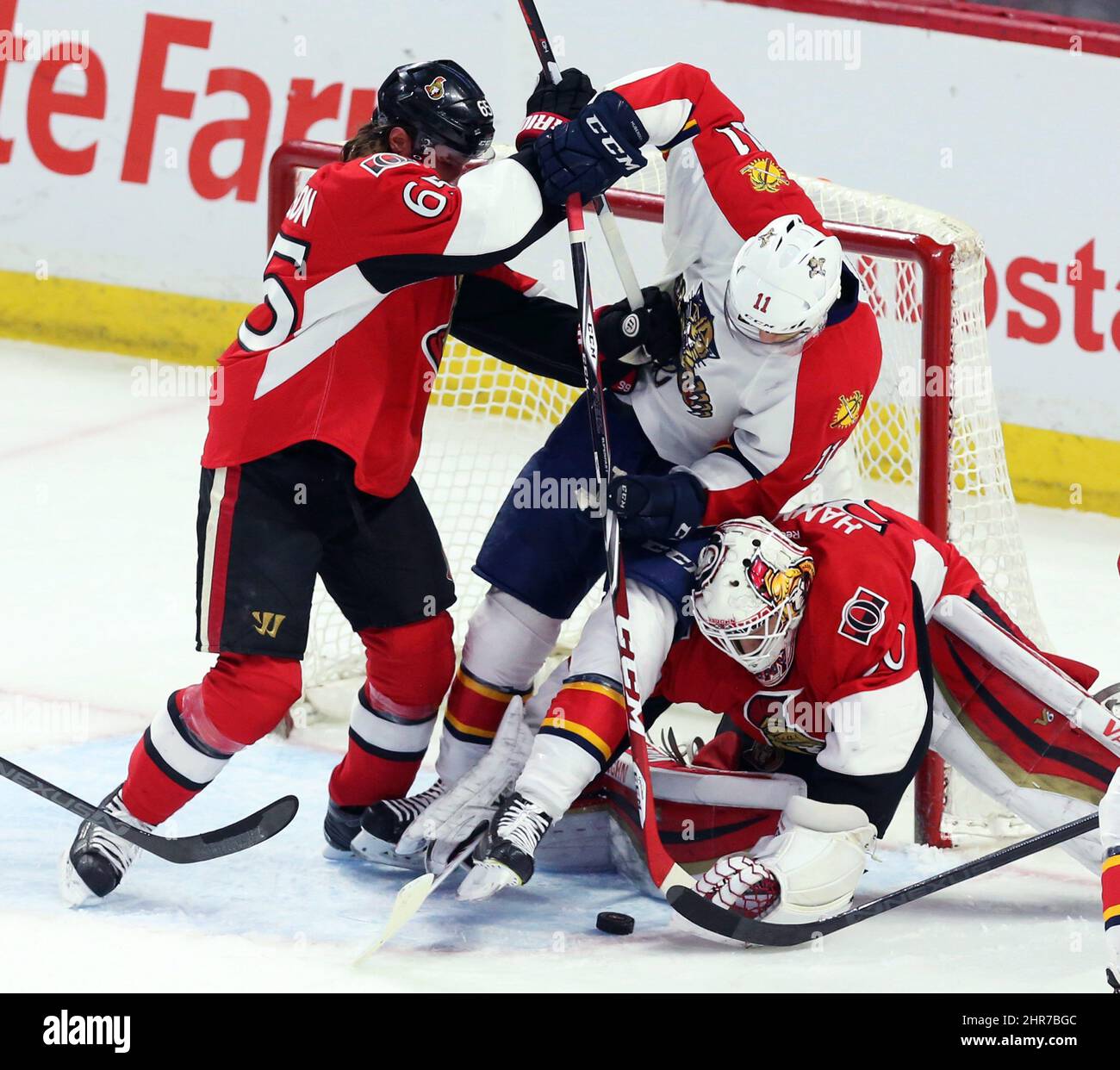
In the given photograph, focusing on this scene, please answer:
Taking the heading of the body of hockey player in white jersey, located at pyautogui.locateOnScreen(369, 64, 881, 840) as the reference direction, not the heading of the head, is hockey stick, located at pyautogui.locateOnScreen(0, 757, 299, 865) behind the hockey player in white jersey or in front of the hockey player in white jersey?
in front

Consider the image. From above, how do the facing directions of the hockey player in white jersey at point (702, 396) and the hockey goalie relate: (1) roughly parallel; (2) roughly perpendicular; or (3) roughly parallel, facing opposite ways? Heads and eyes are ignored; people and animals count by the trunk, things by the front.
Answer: roughly parallel

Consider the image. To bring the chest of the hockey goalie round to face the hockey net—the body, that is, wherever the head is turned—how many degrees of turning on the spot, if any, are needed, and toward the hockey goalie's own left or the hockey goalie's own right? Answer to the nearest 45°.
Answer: approximately 135° to the hockey goalie's own right

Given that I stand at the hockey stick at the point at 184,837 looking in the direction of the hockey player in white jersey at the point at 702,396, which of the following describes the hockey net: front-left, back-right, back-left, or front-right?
front-left

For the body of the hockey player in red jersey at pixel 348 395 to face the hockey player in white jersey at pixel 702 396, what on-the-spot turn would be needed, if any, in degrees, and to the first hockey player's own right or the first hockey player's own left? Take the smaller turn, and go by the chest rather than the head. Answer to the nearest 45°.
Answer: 0° — they already face them

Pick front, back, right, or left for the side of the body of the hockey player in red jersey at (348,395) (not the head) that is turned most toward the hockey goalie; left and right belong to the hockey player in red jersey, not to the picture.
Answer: front

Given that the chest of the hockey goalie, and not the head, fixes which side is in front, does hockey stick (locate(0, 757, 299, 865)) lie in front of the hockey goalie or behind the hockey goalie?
in front

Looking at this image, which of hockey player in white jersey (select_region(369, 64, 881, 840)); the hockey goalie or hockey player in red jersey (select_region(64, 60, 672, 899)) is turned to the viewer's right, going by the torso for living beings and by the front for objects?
the hockey player in red jersey

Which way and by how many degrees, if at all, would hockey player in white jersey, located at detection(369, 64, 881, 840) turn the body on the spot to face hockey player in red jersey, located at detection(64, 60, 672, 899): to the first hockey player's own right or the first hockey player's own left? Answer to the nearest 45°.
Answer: approximately 45° to the first hockey player's own right

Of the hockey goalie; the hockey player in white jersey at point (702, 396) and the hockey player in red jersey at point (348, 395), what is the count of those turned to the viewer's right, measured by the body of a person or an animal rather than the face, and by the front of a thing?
1

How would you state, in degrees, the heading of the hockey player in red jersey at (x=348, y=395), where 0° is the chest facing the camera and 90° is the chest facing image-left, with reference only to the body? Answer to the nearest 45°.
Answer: approximately 270°

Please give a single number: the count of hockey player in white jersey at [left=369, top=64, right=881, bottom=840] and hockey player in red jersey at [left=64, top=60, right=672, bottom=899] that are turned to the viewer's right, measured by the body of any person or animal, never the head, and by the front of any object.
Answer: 1

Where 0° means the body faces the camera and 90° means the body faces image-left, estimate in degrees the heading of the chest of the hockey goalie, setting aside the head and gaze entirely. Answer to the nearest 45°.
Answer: approximately 45°

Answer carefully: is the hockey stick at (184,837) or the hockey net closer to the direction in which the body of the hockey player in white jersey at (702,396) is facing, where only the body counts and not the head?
the hockey stick

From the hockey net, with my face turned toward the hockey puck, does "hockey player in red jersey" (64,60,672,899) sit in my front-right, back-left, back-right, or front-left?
front-right
